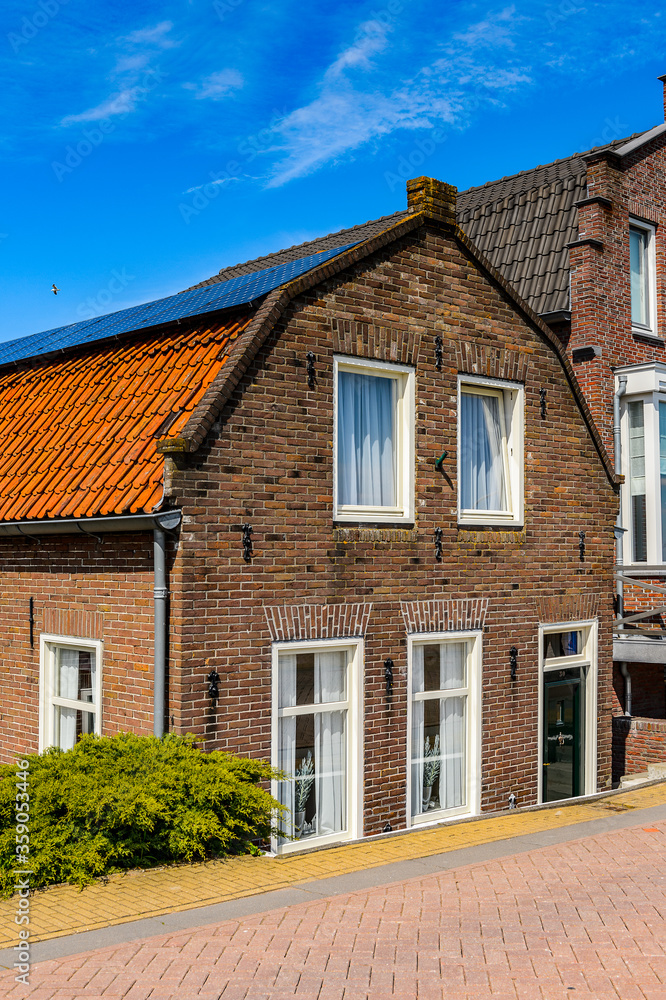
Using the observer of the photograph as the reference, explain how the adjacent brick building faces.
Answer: facing the viewer and to the right of the viewer

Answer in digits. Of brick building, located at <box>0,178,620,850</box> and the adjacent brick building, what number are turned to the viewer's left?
0

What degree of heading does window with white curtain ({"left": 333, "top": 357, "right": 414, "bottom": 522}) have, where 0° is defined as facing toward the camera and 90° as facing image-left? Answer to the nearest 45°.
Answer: approximately 315°

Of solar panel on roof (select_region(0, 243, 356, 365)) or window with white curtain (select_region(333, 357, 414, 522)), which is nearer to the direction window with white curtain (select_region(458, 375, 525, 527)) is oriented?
the window with white curtain

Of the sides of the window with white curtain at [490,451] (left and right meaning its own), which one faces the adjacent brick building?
left

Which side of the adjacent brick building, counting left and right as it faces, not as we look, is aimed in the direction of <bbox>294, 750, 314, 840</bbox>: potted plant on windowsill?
right

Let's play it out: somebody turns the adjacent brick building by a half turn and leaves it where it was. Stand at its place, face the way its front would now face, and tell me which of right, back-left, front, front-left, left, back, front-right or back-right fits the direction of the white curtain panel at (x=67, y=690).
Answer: left

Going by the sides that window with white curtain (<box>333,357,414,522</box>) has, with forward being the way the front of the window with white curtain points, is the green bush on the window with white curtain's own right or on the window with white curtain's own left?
on the window with white curtain's own right

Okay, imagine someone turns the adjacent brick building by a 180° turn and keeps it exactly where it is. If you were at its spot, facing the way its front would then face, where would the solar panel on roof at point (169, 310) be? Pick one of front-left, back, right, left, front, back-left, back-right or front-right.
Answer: left

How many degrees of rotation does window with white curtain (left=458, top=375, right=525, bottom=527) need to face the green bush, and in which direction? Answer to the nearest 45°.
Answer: approximately 90° to its right
